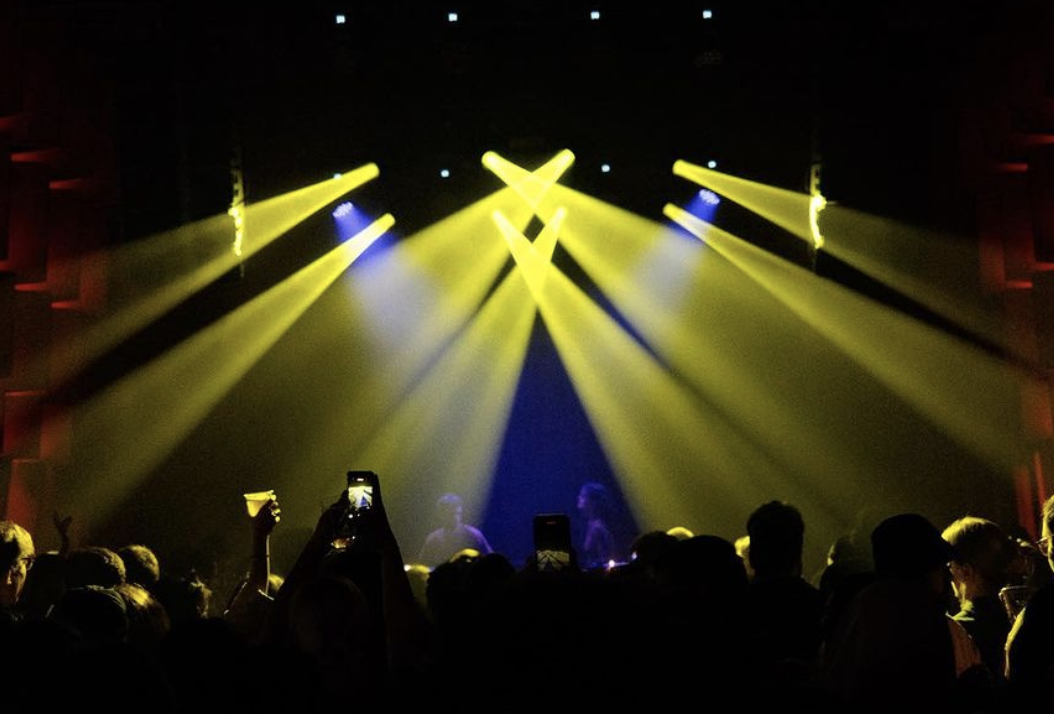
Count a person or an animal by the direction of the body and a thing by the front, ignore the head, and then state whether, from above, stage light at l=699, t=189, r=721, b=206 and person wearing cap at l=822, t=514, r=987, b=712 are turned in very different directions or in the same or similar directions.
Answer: very different directions

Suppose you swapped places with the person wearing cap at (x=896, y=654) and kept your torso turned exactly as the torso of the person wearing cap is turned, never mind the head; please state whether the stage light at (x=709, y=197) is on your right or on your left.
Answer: on your left

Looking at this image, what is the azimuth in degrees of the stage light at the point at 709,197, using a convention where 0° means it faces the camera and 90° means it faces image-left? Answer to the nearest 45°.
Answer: approximately 45°

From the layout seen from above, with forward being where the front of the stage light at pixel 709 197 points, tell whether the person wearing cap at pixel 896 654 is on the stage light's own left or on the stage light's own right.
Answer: on the stage light's own left

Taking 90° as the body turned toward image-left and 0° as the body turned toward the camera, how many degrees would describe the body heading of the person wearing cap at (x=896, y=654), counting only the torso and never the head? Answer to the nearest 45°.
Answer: approximately 225°
